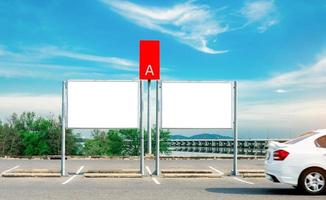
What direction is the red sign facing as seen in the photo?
toward the camera

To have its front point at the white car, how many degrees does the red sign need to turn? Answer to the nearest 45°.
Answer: approximately 45° to its left

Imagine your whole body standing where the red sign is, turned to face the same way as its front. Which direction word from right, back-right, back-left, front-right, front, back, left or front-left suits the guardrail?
back

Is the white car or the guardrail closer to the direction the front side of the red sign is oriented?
the white car

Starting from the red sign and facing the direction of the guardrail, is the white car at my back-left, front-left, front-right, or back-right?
back-right
